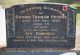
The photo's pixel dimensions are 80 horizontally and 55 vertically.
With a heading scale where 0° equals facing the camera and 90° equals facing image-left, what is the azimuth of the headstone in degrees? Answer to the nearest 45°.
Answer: approximately 0°
